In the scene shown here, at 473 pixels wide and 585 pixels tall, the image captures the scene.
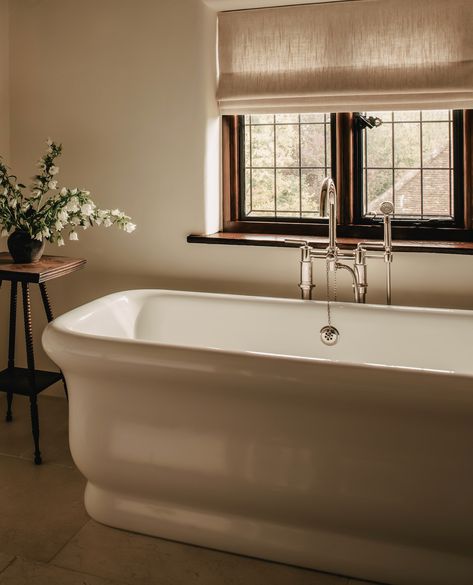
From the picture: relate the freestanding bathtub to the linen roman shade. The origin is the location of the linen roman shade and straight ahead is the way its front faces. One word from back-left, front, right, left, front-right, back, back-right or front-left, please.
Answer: front

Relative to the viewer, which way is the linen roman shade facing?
toward the camera
